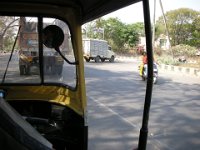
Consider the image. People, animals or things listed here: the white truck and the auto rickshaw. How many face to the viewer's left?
0

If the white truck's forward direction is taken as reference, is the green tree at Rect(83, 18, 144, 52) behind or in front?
in front

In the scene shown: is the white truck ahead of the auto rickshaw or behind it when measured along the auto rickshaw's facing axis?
ahead

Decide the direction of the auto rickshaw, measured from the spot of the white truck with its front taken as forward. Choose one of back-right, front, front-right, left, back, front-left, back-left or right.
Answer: back-right

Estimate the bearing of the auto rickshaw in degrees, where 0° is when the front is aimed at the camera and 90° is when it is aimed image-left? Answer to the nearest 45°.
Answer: approximately 180°

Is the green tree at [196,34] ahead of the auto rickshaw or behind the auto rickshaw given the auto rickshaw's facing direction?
ahead

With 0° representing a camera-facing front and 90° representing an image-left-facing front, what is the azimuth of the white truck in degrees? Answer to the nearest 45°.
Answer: approximately 225°
